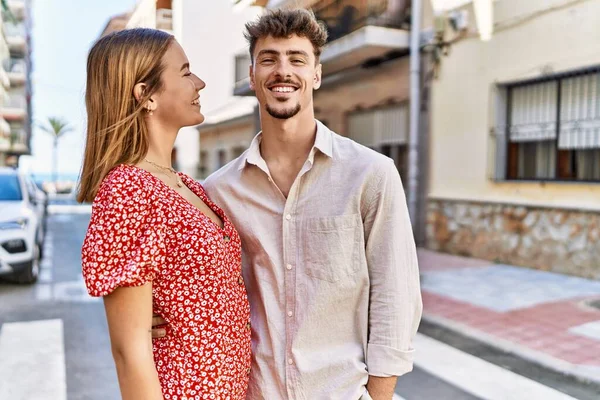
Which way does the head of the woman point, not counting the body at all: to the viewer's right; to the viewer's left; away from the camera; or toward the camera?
to the viewer's right

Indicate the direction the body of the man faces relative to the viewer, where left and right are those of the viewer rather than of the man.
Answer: facing the viewer

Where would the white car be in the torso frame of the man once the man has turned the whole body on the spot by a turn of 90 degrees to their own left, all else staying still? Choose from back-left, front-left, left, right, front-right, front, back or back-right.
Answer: back-left
